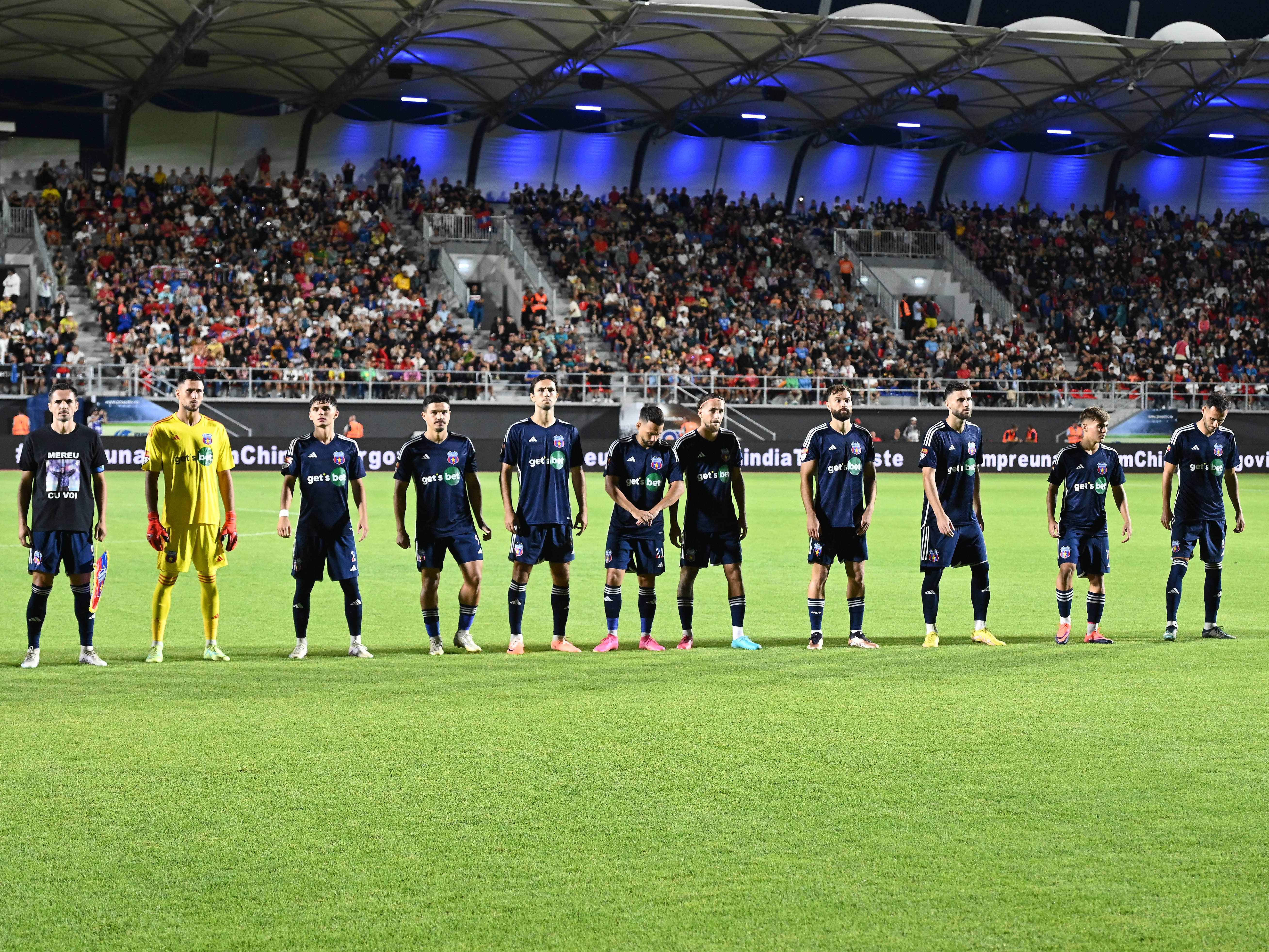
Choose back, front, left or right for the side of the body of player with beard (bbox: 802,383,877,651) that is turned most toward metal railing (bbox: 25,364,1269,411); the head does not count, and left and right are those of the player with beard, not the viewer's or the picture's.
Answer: back

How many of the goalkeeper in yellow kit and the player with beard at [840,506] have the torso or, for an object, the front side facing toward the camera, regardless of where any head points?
2

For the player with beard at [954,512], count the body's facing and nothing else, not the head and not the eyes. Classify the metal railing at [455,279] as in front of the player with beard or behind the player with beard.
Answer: behind

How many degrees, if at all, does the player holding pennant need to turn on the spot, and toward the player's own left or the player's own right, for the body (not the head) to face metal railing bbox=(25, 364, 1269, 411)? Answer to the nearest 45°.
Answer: approximately 135° to the player's own left

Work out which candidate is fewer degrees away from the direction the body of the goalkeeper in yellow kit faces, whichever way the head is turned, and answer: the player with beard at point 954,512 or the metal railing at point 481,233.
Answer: the player with beard

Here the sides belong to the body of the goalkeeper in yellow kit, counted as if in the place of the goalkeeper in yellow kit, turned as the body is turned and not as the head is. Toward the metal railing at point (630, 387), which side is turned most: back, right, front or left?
back

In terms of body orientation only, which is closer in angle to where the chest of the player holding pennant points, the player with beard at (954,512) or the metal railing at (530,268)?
the player with beard

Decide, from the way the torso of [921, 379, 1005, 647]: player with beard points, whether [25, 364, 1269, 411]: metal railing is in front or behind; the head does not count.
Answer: behind

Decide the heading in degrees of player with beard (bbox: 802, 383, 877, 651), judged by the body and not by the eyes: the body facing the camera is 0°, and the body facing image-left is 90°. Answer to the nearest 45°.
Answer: approximately 0°

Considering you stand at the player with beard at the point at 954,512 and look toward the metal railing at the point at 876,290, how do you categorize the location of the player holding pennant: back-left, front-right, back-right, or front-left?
back-left

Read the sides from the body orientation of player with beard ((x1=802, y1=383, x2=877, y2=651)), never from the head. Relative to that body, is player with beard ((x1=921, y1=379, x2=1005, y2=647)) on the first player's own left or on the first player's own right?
on the first player's own left
